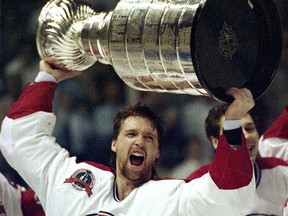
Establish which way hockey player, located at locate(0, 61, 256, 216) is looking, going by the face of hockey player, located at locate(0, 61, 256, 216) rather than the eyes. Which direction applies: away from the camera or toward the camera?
toward the camera

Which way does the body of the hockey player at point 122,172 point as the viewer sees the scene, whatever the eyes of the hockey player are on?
toward the camera

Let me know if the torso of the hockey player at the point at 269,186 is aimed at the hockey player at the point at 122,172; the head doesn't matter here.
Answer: no

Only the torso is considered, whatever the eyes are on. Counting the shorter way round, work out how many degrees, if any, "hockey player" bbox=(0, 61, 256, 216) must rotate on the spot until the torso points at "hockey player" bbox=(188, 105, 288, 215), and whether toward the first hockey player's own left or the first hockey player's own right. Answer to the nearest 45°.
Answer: approximately 90° to the first hockey player's own left

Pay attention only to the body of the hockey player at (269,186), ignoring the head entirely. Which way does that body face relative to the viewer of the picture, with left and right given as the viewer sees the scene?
facing the viewer and to the right of the viewer

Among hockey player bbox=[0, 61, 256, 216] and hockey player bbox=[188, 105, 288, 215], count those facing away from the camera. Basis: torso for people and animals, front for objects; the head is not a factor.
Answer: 0
